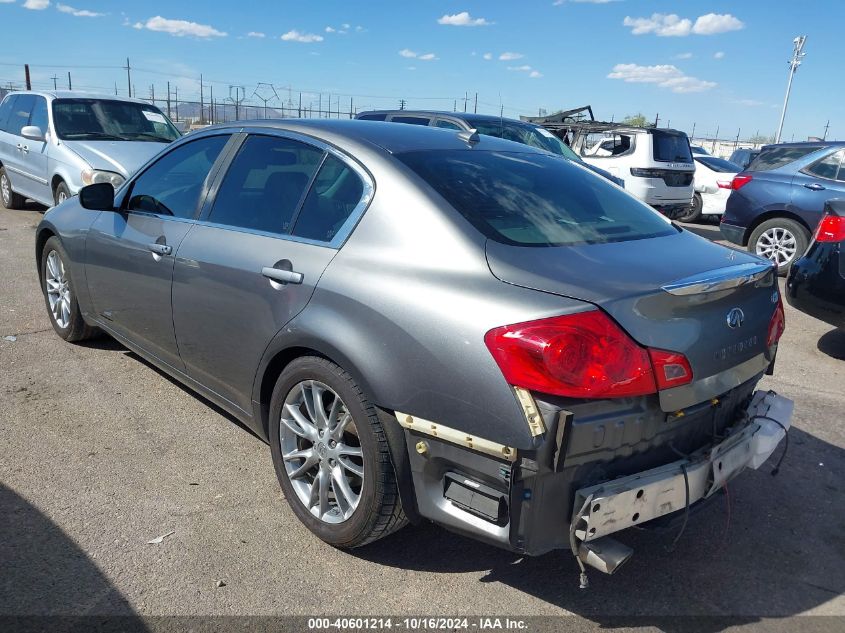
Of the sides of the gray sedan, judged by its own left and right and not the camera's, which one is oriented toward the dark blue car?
right

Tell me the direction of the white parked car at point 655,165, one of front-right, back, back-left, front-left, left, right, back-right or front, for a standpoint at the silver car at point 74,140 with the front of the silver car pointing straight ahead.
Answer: front-left

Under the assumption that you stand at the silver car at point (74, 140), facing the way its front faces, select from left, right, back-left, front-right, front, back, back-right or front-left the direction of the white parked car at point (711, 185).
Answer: front-left

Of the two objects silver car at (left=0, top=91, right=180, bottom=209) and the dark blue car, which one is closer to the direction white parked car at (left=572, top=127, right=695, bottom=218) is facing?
the silver car

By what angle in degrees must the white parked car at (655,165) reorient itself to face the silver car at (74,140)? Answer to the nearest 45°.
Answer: approximately 90° to its left

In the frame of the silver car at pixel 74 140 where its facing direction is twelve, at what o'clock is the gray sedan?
The gray sedan is roughly at 1 o'clock from the silver car.

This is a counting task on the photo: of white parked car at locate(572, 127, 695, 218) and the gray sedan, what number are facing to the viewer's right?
0

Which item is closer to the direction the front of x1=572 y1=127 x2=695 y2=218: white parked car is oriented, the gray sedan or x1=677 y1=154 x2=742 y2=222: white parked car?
the white parked car

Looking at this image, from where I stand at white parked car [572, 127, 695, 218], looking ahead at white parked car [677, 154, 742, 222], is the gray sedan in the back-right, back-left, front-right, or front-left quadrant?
back-right

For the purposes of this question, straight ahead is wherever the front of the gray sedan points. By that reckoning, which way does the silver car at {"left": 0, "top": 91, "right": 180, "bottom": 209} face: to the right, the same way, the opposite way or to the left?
the opposite way

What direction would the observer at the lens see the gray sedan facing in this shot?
facing away from the viewer and to the left of the viewer

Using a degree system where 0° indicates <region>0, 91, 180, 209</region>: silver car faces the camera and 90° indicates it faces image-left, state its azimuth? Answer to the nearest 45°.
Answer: approximately 315°

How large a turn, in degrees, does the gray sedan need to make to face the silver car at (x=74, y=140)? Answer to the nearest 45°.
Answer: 0° — it already faces it

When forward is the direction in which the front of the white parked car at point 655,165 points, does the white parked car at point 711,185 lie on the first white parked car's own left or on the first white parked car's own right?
on the first white parked car's own right

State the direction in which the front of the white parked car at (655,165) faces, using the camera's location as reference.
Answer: facing away from the viewer and to the left of the viewer
